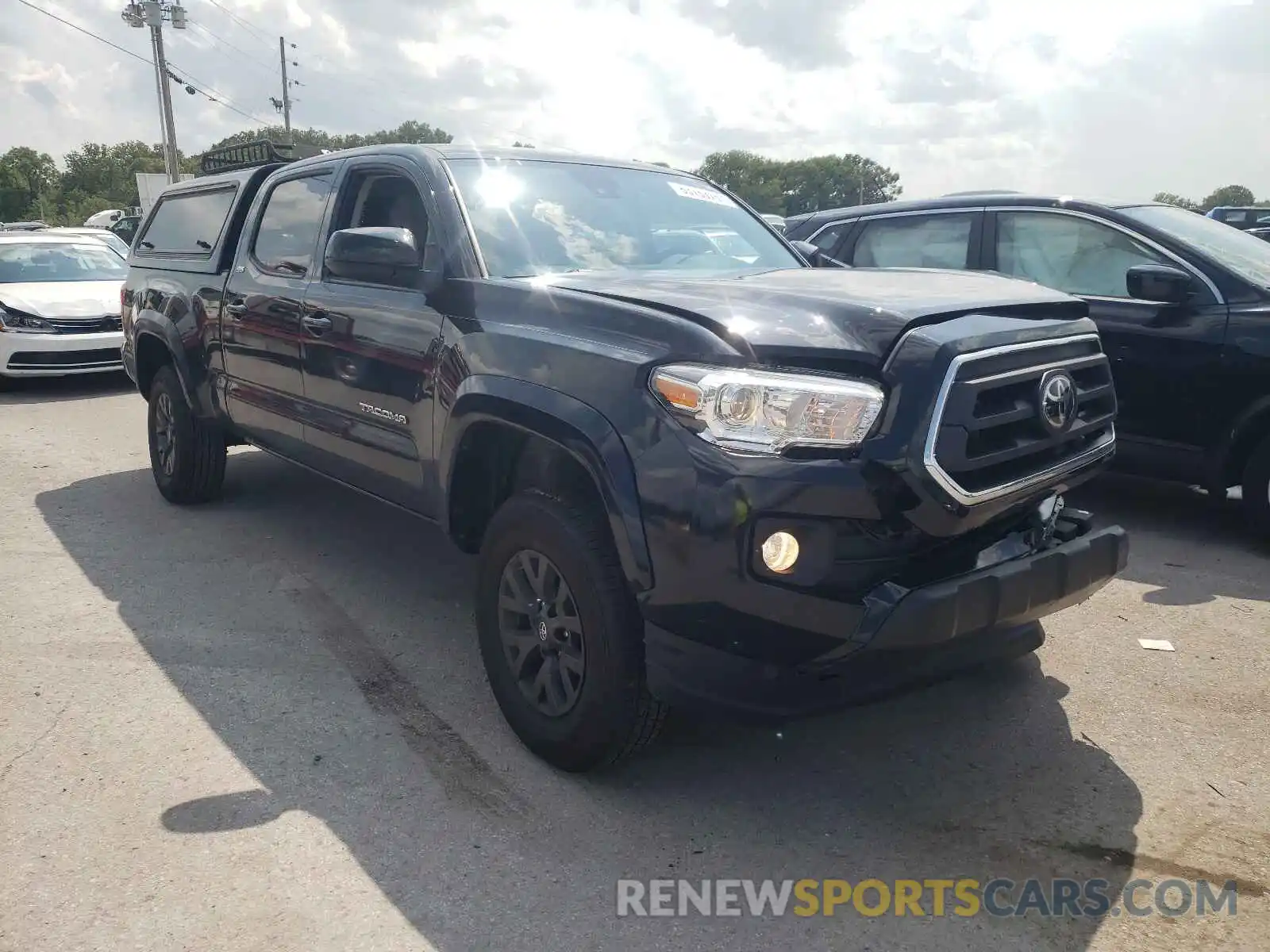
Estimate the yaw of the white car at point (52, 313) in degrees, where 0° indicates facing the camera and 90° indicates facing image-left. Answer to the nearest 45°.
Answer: approximately 315°

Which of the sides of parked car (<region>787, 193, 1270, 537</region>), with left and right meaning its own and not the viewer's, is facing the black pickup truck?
right

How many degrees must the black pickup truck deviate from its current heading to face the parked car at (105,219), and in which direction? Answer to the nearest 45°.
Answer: approximately 180°

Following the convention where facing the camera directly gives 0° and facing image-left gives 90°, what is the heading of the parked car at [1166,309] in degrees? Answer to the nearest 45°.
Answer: approximately 315°

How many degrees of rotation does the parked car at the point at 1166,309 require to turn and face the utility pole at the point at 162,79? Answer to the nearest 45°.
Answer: approximately 180°

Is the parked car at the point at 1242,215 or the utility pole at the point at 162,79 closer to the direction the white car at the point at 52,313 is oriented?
the parked car

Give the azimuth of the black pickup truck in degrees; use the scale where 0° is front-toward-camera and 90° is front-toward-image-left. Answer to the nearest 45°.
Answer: approximately 315°

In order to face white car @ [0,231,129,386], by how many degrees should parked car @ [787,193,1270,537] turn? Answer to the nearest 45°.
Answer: approximately 135° to its right

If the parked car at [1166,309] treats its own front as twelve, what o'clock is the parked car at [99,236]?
the parked car at [99,236] is roughly at 5 o'clock from the parked car at [1166,309].
